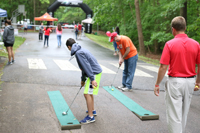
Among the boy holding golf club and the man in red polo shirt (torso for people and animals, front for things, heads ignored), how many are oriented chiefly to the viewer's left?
1

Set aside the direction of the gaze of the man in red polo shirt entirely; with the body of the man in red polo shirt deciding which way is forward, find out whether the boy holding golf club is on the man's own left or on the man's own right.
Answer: on the man's own left

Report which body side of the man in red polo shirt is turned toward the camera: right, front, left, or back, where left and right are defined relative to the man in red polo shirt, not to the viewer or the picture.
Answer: back

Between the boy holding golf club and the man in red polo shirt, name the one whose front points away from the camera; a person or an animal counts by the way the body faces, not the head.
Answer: the man in red polo shirt

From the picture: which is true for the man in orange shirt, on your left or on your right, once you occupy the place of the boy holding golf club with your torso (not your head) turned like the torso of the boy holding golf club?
on your right

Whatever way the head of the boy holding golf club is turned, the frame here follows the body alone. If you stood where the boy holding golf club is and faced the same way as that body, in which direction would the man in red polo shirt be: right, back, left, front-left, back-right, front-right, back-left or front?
back-left

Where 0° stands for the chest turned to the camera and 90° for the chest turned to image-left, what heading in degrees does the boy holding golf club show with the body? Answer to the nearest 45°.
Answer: approximately 90°

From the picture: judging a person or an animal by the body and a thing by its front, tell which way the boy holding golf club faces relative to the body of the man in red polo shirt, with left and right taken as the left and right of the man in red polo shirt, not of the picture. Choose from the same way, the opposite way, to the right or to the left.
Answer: to the left
